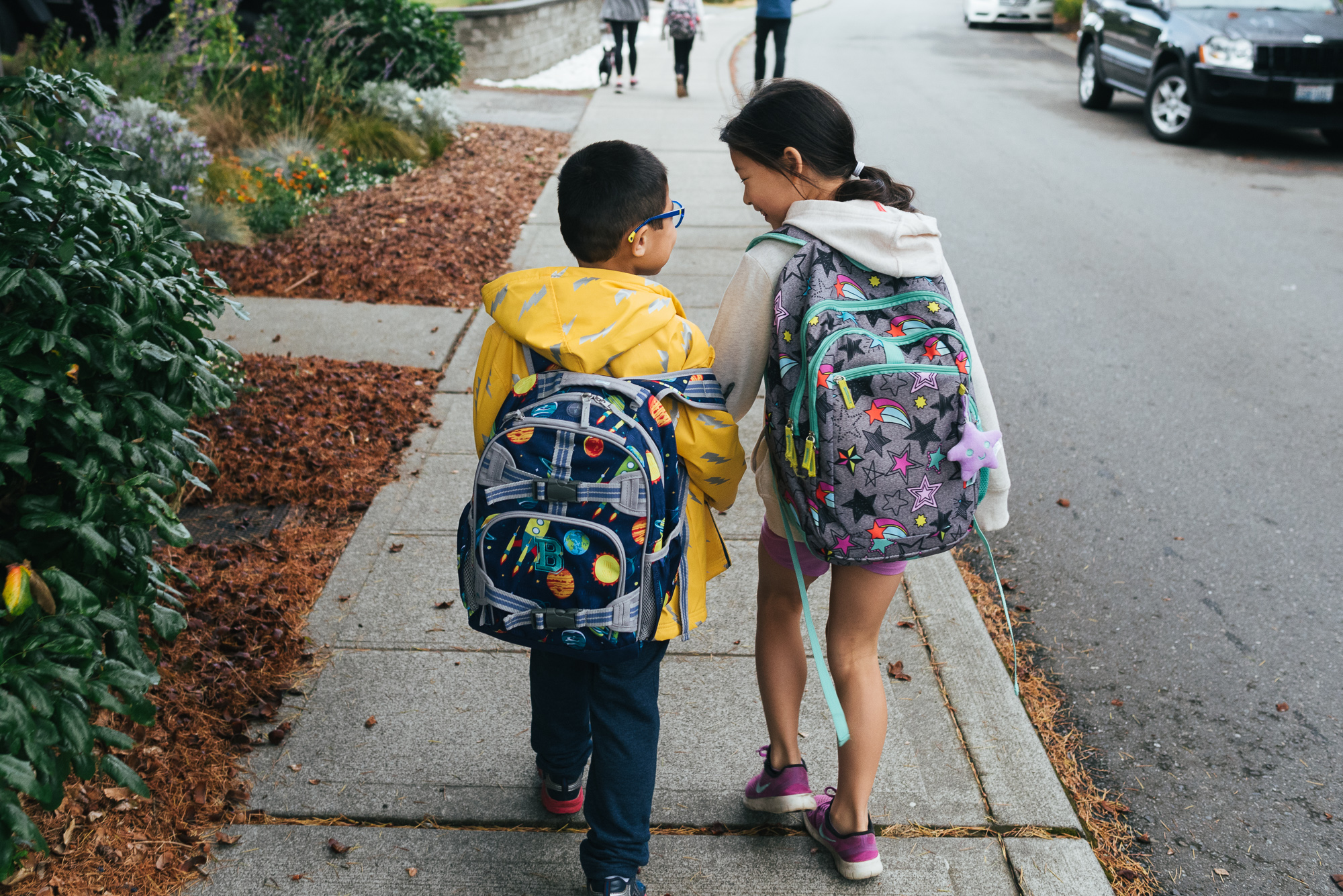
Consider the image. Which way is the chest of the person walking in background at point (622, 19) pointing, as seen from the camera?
away from the camera

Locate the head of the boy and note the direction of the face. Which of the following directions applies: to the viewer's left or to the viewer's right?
to the viewer's right

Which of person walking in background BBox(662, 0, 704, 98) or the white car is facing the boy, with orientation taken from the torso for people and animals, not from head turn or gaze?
the white car

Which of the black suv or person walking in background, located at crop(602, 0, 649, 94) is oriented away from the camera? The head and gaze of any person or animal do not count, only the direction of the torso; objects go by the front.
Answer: the person walking in background

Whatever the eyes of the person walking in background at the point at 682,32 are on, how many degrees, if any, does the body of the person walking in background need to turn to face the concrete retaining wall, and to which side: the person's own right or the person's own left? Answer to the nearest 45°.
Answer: approximately 45° to the person's own left

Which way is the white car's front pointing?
toward the camera

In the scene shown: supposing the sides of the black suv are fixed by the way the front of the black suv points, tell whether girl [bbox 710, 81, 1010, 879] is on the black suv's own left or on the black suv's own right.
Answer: on the black suv's own right

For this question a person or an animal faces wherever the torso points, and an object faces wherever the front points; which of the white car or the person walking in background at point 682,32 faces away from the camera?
the person walking in background

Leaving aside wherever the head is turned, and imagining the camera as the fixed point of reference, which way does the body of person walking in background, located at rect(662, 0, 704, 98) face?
away from the camera

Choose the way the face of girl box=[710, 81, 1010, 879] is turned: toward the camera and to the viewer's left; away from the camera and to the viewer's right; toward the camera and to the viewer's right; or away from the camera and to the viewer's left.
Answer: away from the camera and to the viewer's left

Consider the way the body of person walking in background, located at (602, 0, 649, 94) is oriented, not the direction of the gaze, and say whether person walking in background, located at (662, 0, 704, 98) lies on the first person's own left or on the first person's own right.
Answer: on the first person's own right

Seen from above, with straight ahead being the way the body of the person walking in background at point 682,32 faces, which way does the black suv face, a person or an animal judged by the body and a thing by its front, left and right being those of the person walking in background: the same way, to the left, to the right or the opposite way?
the opposite way

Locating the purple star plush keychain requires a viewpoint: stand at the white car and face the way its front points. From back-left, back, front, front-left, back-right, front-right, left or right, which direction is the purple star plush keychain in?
front

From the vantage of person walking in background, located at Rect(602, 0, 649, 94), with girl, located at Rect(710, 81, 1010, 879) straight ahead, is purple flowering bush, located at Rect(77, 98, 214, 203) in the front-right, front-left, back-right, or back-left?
front-right

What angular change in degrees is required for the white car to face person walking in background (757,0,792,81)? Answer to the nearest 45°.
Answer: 0° — it already faces them
